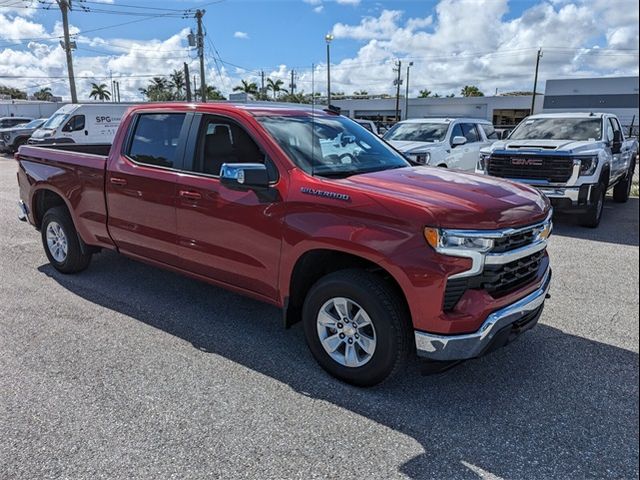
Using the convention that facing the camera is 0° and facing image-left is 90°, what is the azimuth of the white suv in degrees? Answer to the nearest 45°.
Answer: approximately 45°

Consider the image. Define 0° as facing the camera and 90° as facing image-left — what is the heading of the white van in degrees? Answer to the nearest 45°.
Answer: approximately 45°

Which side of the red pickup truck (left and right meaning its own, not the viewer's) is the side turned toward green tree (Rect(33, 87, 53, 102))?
back

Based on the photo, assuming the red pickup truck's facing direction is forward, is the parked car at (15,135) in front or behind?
behind

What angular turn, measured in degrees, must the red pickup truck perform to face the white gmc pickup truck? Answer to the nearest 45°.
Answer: approximately 90° to its left

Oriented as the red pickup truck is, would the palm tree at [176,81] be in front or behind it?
behind

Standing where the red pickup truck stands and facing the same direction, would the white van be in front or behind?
behind
